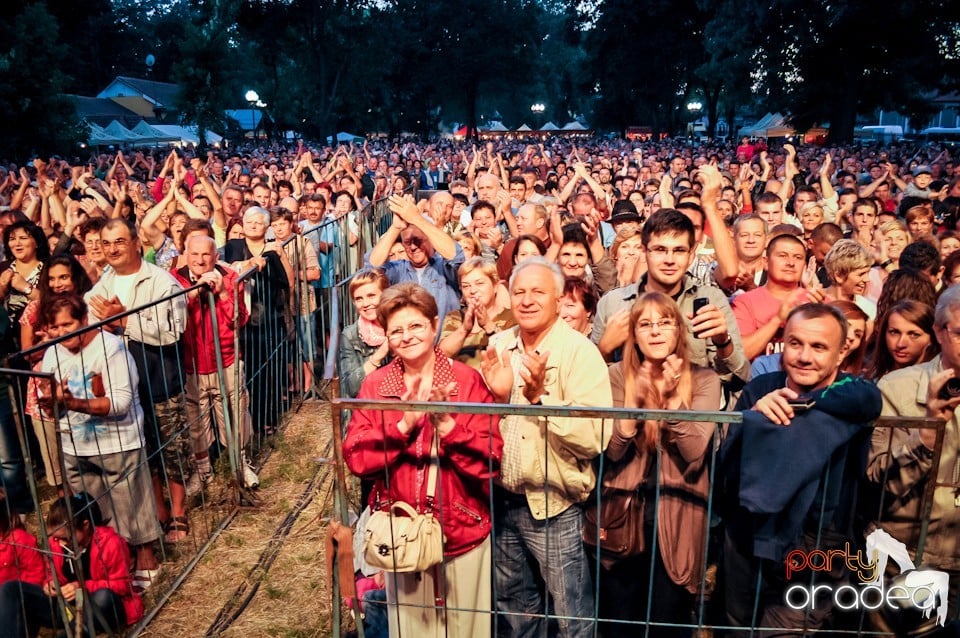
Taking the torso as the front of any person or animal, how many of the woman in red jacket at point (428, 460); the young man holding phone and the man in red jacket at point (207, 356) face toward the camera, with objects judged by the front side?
3

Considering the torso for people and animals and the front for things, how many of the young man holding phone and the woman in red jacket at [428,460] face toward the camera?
2

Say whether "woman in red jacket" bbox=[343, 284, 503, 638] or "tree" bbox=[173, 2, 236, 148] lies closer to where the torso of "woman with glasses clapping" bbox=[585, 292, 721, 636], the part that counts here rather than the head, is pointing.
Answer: the woman in red jacket

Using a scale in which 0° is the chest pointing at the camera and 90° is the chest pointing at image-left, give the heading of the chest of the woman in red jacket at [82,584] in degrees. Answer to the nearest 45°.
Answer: approximately 45°

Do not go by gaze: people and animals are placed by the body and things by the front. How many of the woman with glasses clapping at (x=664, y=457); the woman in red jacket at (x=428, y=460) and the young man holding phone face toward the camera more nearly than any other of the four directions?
3

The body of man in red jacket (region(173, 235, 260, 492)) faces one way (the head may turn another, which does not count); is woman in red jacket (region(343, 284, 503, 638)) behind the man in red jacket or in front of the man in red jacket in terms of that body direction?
in front

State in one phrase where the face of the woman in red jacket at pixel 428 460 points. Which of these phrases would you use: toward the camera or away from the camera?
toward the camera

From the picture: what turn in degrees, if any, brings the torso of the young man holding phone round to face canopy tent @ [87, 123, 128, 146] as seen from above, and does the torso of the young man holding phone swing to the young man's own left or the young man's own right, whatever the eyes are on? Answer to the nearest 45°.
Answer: approximately 135° to the young man's own right

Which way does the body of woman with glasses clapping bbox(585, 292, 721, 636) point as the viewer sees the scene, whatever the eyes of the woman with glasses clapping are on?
toward the camera

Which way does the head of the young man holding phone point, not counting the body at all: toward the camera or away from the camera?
toward the camera

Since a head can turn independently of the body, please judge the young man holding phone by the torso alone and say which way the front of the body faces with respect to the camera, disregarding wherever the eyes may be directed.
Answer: toward the camera

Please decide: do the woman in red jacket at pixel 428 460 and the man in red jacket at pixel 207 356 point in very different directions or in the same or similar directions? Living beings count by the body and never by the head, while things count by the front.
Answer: same or similar directions

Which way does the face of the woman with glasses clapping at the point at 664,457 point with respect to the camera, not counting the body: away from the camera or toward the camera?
toward the camera

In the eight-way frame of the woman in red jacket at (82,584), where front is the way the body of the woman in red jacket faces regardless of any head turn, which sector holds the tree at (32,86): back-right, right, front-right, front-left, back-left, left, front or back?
back-right

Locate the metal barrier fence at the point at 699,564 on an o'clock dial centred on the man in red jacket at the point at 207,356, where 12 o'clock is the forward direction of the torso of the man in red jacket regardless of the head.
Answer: The metal barrier fence is roughly at 11 o'clock from the man in red jacket.
